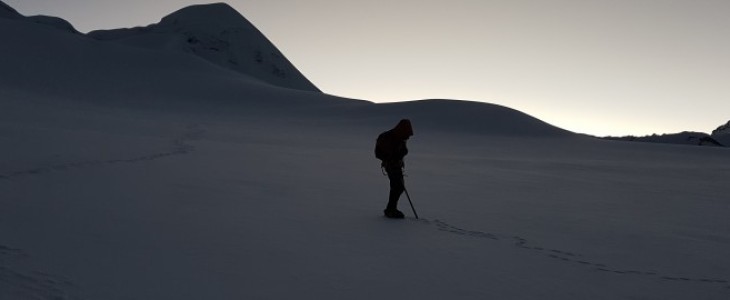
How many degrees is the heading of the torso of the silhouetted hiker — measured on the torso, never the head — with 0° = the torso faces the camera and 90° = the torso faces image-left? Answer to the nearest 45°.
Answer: approximately 270°
